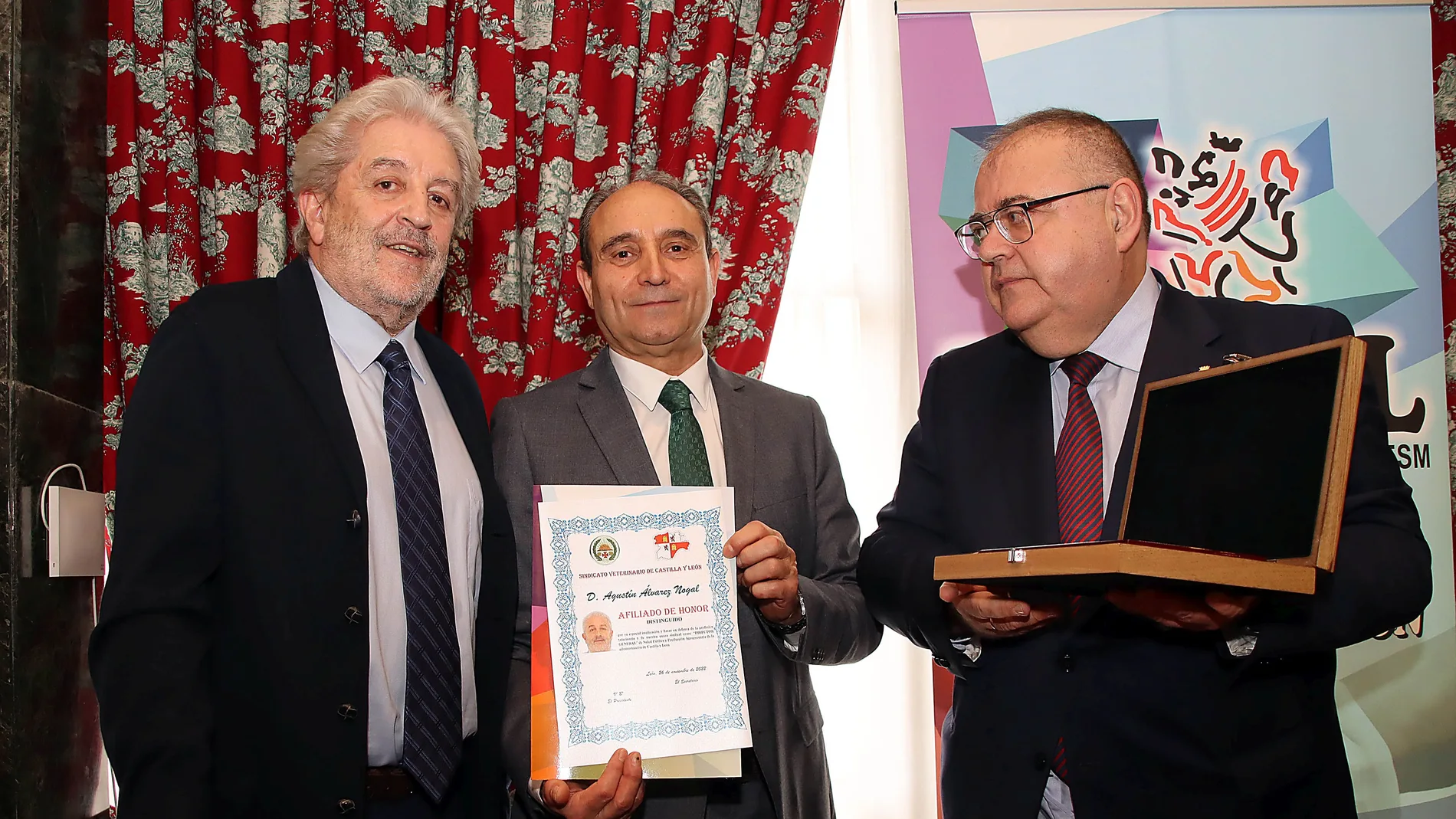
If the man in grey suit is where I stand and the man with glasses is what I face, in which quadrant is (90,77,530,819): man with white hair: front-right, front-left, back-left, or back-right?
back-right

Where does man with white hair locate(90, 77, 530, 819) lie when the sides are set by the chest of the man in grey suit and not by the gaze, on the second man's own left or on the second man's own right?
on the second man's own right

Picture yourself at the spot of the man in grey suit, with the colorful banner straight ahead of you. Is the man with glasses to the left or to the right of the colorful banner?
right

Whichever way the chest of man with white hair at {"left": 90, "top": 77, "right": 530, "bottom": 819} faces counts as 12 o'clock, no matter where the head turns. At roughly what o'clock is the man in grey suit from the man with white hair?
The man in grey suit is roughly at 10 o'clock from the man with white hair.

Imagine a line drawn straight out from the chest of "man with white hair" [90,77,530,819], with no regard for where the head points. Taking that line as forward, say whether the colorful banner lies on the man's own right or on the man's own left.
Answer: on the man's own left

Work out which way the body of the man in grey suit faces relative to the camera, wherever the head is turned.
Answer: toward the camera

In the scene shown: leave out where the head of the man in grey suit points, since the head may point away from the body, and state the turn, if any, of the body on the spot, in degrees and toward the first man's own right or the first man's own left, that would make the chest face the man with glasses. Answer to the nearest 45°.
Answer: approximately 45° to the first man's own left

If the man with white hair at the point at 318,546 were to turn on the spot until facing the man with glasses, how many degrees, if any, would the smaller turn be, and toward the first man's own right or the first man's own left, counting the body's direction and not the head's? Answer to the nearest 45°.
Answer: approximately 45° to the first man's own left

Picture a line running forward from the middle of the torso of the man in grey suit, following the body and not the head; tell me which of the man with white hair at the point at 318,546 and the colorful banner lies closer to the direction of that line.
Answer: the man with white hair

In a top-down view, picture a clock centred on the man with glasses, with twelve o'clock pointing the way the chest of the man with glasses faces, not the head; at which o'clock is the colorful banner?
The colorful banner is roughly at 5 o'clock from the man with glasses.

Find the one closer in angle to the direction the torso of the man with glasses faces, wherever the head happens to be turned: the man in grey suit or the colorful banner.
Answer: the man in grey suit

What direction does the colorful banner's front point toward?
toward the camera

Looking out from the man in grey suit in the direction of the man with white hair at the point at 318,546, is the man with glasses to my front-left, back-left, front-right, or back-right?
back-left

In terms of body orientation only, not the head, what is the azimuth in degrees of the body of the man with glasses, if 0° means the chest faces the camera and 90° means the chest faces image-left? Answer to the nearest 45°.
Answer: approximately 45°

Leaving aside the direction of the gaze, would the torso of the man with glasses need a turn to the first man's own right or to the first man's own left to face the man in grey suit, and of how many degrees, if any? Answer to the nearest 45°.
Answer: approximately 45° to the first man's own right

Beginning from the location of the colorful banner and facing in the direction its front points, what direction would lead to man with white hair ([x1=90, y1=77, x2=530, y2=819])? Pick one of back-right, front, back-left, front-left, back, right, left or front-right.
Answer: front-right
